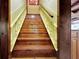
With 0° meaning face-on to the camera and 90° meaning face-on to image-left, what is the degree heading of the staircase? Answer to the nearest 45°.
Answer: approximately 0°
